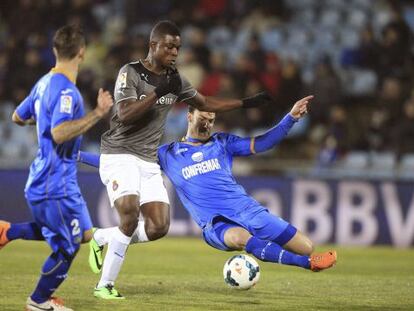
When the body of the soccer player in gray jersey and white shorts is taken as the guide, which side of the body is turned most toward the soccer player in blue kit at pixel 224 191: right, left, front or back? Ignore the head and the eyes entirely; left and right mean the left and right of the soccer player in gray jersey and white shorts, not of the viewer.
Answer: left

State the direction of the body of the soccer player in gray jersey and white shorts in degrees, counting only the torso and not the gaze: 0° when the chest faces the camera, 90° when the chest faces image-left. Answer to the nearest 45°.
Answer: approximately 315°

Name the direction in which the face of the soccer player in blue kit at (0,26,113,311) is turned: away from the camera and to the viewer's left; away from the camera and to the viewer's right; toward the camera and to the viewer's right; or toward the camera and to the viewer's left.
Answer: away from the camera and to the viewer's right

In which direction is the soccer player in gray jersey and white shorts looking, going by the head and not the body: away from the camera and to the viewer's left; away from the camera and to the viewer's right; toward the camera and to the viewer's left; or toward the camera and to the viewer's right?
toward the camera and to the viewer's right
